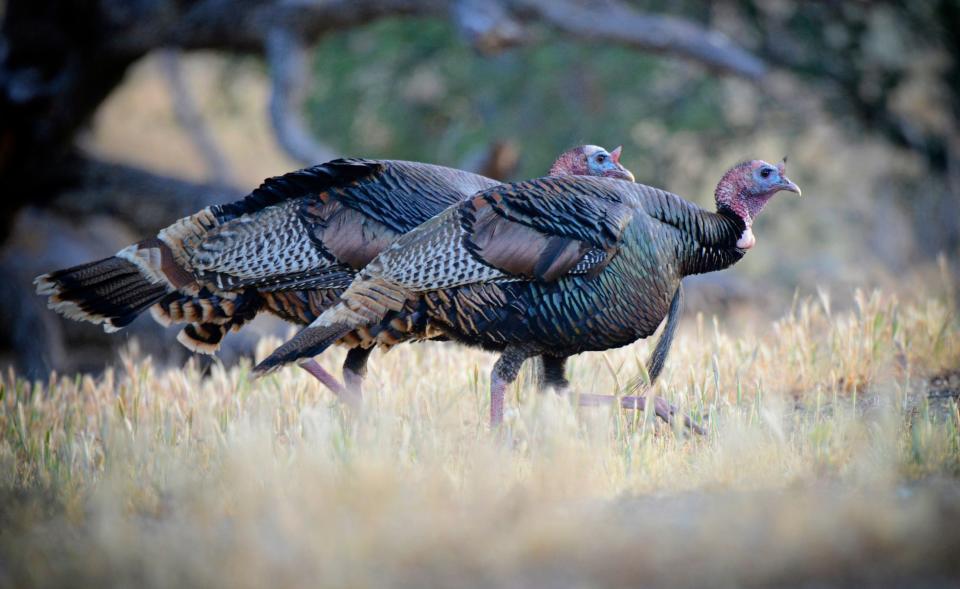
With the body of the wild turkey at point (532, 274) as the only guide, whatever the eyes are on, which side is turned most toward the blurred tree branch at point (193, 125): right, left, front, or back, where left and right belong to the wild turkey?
left

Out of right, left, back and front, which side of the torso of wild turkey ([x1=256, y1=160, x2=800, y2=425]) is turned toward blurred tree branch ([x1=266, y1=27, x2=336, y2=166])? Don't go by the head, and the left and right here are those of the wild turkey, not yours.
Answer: left

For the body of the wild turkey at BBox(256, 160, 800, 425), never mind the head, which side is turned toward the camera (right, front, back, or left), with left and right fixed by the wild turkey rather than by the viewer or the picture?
right
